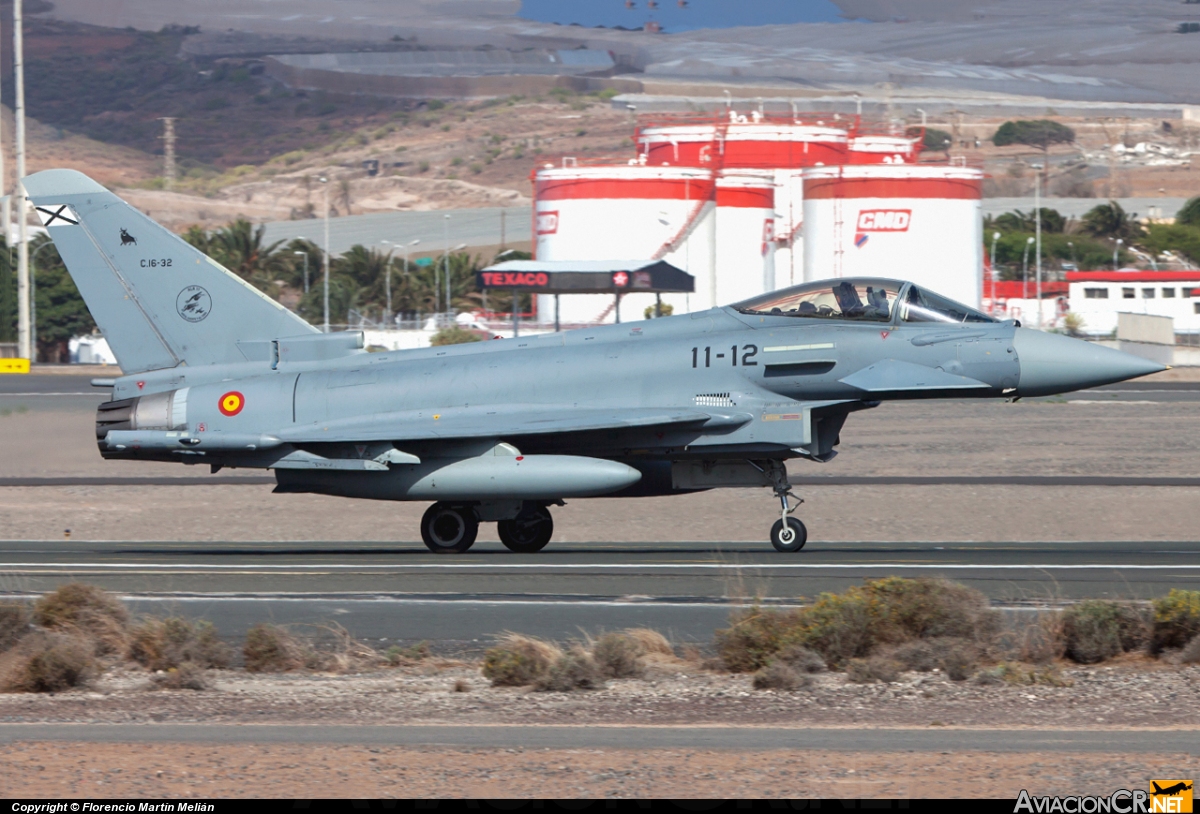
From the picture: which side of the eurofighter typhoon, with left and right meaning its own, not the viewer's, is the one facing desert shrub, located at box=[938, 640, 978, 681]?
right

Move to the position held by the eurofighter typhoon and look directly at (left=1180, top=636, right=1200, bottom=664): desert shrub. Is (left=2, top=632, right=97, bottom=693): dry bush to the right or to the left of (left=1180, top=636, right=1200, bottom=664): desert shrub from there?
right

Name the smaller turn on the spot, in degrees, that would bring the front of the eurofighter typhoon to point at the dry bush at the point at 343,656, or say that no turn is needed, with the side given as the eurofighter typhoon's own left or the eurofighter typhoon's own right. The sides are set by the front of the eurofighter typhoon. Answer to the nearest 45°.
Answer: approximately 90° to the eurofighter typhoon's own right

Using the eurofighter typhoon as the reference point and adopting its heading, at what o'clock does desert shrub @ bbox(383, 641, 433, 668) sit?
The desert shrub is roughly at 3 o'clock from the eurofighter typhoon.

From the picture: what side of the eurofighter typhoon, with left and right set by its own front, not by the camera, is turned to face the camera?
right

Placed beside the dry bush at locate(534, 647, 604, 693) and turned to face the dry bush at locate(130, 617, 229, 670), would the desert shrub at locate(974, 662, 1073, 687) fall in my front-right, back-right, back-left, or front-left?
back-right

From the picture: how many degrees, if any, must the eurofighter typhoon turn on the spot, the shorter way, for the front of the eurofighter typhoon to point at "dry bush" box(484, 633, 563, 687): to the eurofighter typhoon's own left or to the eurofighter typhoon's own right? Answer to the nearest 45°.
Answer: approximately 90° to the eurofighter typhoon's own right

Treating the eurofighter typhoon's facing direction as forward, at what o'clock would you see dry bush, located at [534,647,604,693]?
The dry bush is roughly at 3 o'clock from the eurofighter typhoon.

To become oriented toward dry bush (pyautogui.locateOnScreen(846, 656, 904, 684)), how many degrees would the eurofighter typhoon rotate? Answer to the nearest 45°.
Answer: approximately 90° to its right

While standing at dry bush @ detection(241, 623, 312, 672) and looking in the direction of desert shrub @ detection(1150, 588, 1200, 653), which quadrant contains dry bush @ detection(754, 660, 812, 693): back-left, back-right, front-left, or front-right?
front-right

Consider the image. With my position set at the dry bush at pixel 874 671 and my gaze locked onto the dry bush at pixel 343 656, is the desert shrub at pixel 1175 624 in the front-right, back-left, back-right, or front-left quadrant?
back-right

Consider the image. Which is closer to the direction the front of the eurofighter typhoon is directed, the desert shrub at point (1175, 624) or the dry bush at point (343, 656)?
the desert shrub

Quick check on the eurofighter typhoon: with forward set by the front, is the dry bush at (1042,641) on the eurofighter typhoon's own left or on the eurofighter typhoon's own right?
on the eurofighter typhoon's own right

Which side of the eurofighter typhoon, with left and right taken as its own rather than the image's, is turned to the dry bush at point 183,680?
right
